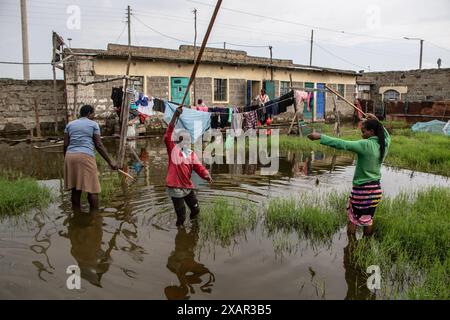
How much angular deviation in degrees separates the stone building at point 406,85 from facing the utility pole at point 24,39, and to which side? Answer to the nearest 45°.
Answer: approximately 45° to its right

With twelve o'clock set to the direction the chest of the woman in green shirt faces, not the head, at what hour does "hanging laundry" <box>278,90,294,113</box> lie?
The hanging laundry is roughly at 1 o'clock from the woman in green shirt.

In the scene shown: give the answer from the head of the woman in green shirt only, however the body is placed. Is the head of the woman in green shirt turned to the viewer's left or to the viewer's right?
to the viewer's left

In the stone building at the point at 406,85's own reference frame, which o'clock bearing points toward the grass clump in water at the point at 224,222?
The grass clump in water is roughly at 12 o'clock from the stone building.

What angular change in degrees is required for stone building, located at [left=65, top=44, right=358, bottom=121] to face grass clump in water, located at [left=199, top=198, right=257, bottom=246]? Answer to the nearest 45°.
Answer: approximately 45° to its right

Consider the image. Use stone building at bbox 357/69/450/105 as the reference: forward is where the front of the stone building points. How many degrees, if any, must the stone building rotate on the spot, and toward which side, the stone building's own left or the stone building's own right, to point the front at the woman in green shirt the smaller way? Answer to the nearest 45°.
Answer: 0° — it already faces them

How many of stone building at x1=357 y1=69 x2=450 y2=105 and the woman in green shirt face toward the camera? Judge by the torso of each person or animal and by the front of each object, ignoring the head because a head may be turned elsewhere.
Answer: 1

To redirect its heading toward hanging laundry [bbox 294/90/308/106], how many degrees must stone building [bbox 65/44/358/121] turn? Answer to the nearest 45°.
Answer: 0° — it already faces it

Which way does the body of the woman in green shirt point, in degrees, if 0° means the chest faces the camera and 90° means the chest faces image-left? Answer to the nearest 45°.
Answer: approximately 135°
